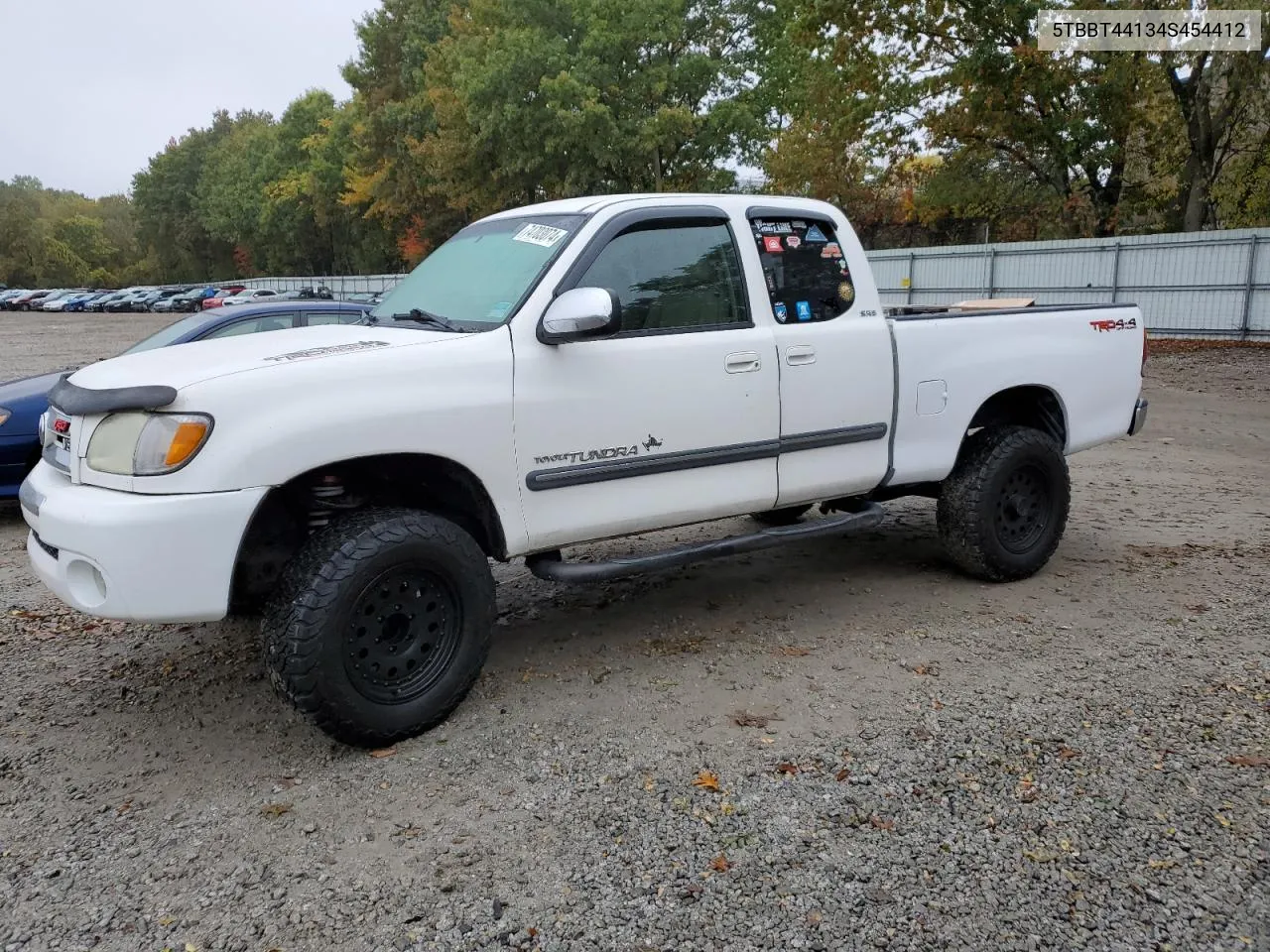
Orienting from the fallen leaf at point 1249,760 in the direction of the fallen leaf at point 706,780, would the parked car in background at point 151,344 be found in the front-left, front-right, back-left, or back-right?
front-right

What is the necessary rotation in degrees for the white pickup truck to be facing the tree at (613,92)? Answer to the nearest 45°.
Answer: approximately 135° to its right

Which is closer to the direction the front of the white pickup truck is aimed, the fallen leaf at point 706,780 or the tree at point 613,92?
the fallen leaf

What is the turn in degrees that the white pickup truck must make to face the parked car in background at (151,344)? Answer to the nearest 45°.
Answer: approximately 90° to its right

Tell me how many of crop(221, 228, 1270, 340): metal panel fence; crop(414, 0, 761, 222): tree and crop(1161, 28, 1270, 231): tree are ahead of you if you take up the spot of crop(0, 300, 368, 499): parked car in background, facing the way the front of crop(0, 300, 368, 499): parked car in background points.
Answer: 0

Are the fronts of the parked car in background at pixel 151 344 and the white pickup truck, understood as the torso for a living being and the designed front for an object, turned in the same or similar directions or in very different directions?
same or similar directions

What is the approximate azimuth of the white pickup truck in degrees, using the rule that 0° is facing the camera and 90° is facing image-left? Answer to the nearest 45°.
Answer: approximately 45°

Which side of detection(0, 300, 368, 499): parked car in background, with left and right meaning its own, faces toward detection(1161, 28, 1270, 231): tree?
back

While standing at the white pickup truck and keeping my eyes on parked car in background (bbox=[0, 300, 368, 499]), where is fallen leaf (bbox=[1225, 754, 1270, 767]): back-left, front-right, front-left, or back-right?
back-right

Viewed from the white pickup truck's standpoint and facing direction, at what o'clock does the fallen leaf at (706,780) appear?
The fallen leaf is roughly at 9 o'clock from the white pickup truck.

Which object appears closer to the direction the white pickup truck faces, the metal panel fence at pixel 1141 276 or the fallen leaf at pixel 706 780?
the fallen leaf

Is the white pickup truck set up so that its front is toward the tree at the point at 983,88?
no

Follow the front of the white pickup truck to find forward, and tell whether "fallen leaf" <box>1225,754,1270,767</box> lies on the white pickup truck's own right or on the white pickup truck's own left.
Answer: on the white pickup truck's own left

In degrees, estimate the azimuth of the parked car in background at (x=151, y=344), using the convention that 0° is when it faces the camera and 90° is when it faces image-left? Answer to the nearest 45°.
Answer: approximately 45°

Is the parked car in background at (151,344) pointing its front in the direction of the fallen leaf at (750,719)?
no

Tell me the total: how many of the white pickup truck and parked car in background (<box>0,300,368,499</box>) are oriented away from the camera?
0

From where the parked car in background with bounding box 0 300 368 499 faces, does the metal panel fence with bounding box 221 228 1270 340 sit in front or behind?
behind

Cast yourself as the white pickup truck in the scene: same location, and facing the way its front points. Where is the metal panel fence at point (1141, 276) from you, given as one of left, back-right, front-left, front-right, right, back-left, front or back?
back

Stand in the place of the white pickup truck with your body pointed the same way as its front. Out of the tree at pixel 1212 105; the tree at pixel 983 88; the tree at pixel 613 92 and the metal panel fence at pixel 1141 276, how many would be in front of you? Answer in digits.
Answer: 0
